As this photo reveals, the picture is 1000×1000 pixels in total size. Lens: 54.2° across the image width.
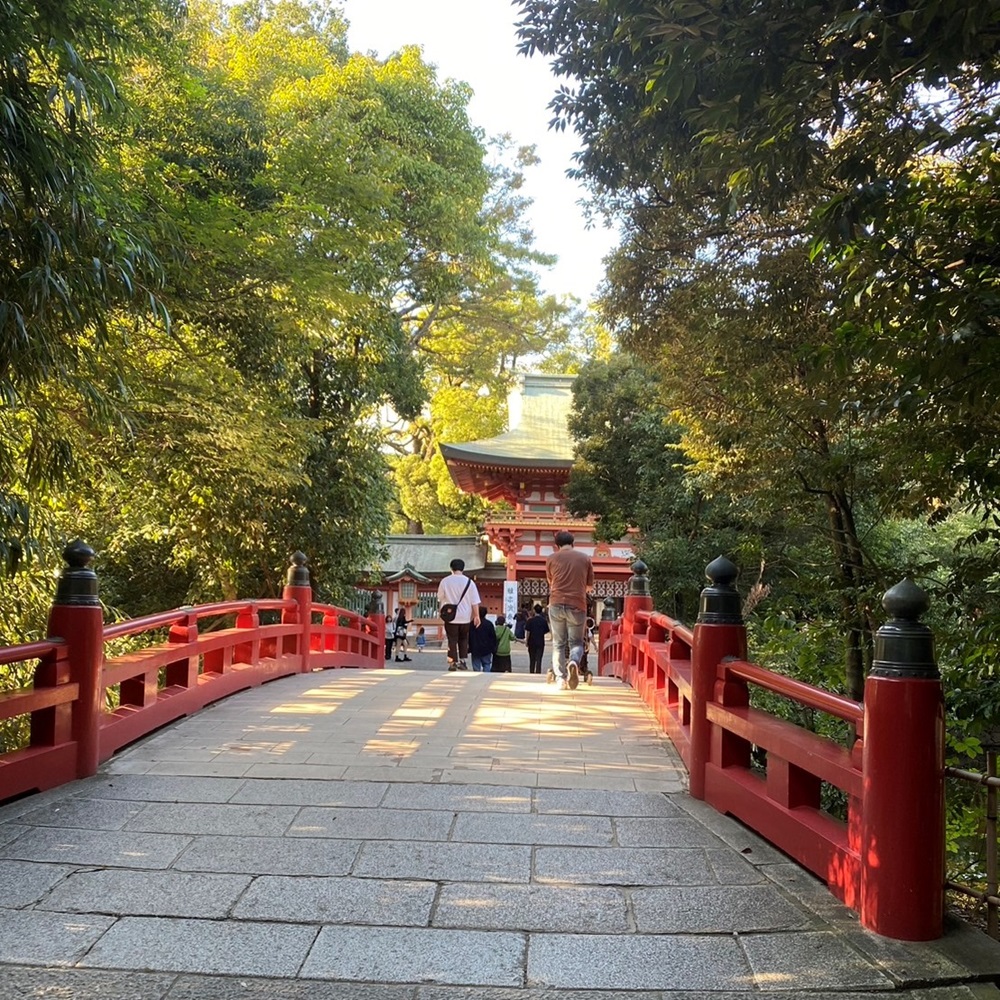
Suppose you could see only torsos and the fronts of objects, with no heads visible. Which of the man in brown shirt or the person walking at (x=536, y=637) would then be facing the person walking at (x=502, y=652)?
the man in brown shirt

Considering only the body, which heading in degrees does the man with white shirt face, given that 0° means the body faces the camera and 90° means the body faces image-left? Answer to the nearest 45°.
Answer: approximately 180°

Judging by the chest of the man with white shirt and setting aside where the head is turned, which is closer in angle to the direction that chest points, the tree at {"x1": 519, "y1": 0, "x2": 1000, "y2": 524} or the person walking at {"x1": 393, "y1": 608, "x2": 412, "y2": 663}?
the person walking

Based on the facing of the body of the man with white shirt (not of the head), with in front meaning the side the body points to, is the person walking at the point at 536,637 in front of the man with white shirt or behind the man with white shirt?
in front

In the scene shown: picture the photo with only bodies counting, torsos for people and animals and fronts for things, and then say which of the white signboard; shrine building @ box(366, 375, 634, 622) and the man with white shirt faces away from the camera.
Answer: the man with white shirt

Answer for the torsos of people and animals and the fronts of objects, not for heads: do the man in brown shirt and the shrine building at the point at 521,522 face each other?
yes

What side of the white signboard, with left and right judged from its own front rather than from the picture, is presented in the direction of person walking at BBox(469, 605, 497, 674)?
front

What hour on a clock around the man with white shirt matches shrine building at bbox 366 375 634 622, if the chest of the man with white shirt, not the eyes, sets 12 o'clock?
The shrine building is roughly at 12 o'clock from the man with white shirt.

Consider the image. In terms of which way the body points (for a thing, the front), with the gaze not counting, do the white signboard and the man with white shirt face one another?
yes

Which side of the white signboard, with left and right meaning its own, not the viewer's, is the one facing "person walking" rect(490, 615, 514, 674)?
front

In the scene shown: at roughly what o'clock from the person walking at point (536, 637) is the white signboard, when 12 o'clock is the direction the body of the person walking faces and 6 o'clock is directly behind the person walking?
The white signboard is roughly at 12 o'clock from the person walking.

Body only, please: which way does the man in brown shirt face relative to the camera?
away from the camera

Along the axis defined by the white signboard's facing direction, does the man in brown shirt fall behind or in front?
in front

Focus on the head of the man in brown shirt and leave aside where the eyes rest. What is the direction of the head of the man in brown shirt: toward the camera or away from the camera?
away from the camera

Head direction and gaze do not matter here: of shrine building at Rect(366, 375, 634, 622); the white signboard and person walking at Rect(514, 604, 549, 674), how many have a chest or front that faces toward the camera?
2

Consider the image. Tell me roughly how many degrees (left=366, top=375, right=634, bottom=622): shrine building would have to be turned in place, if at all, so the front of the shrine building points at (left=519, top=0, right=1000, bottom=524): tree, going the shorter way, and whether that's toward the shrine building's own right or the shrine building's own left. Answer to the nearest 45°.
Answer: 0° — it already faces it

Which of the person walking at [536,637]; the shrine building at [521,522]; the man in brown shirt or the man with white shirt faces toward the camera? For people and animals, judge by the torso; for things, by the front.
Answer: the shrine building

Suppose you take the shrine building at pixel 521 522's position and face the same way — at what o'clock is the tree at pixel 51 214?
The tree is roughly at 12 o'clock from the shrine building.
